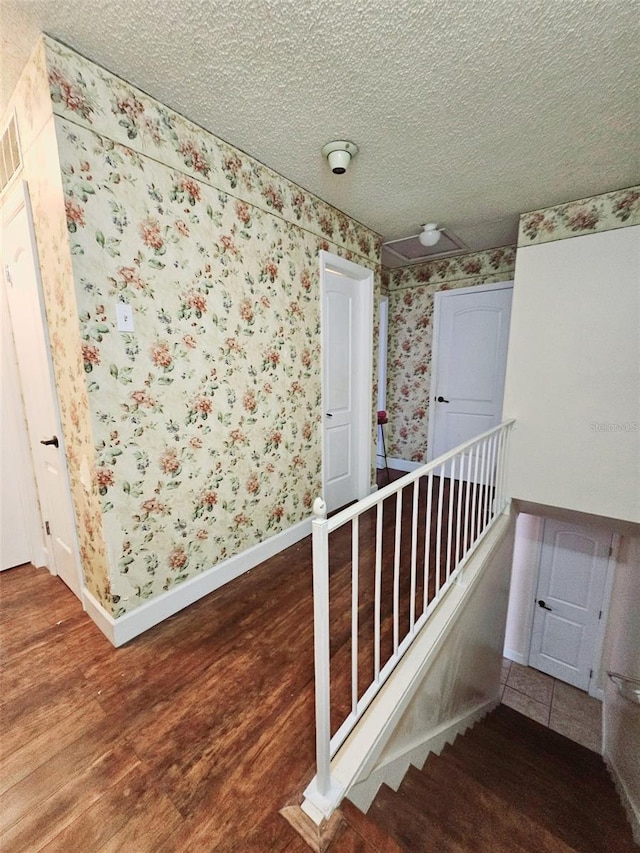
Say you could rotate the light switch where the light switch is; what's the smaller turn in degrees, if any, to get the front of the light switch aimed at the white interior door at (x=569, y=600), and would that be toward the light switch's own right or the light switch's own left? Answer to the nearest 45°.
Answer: approximately 45° to the light switch's own left

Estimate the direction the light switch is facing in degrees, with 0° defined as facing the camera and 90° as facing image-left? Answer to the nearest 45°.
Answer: approximately 315°

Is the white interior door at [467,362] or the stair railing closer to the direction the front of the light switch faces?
the stair railing

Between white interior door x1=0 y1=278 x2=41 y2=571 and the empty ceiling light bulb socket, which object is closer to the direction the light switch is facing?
the empty ceiling light bulb socket

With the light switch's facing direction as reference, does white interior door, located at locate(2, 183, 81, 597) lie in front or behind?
behind

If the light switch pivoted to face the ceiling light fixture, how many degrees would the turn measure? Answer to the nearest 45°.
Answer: approximately 45° to its left

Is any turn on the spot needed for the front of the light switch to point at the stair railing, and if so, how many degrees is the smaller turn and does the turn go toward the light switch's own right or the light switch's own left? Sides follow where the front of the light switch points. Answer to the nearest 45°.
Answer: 0° — it already faces it

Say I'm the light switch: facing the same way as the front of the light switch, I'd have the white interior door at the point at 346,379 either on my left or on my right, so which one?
on my left
